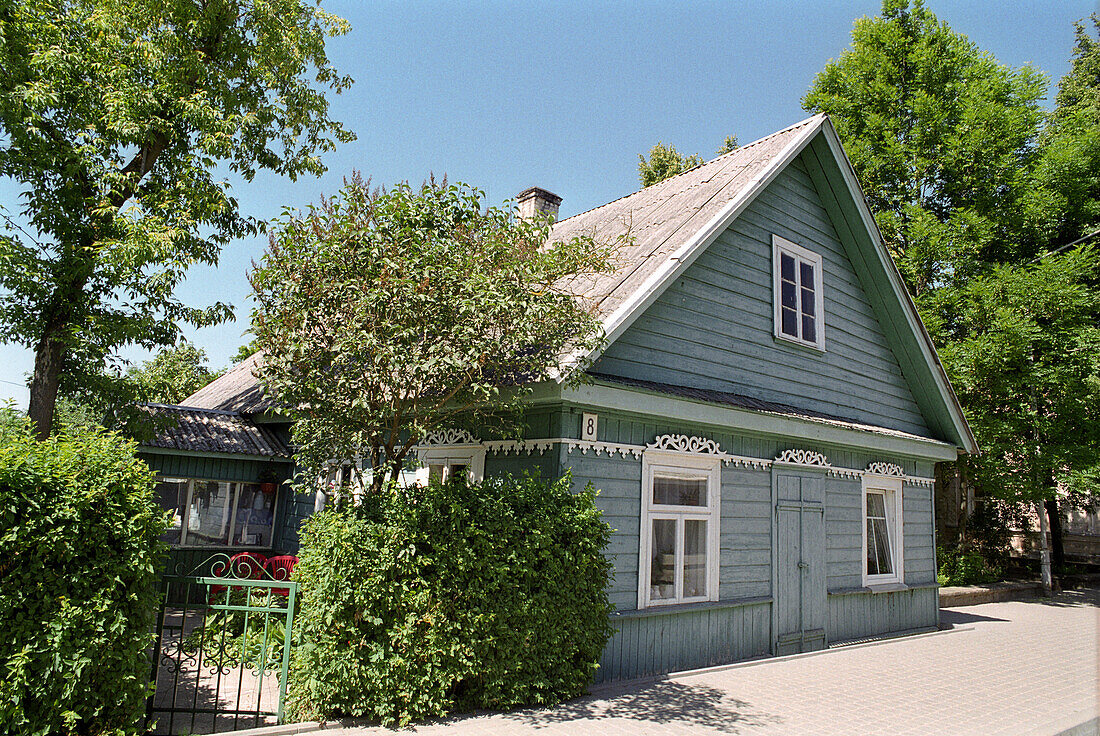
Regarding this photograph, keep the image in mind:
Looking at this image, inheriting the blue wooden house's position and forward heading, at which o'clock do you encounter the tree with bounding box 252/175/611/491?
The tree is roughly at 3 o'clock from the blue wooden house.

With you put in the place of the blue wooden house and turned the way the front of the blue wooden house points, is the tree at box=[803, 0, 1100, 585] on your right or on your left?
on your left

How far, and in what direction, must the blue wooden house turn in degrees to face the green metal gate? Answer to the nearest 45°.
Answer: approximately 90° to its right

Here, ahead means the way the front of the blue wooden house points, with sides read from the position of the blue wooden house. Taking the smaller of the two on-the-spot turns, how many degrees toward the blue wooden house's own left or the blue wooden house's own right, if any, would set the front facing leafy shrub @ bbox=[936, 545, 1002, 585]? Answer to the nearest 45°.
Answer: approximately 90° to the blue wooden house's own left

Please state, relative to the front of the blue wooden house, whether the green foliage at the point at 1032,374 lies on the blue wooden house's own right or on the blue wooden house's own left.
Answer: on the blue wooden house's own left

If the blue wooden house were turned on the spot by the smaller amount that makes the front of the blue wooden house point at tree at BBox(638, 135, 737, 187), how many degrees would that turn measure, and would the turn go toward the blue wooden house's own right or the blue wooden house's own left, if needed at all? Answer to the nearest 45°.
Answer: approximately 135° to the blue wooden house's own left
